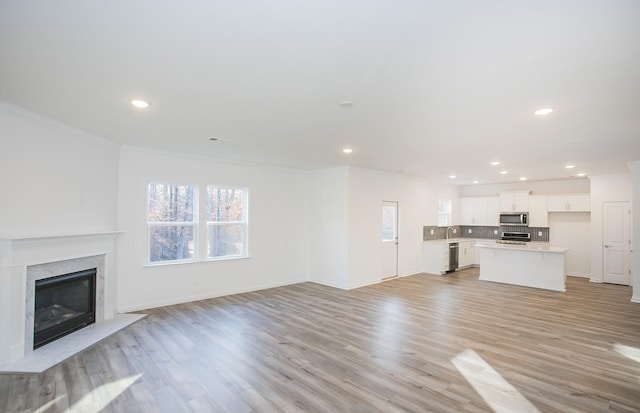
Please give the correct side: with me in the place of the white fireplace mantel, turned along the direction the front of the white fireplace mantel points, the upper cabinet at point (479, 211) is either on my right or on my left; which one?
on my left

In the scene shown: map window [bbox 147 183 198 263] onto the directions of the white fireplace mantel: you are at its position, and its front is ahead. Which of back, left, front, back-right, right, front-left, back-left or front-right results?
left

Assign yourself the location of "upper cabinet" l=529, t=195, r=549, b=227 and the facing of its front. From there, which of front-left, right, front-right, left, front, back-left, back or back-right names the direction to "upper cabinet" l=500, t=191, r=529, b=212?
right

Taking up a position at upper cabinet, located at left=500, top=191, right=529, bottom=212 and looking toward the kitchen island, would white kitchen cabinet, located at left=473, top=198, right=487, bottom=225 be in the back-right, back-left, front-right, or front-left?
back-right

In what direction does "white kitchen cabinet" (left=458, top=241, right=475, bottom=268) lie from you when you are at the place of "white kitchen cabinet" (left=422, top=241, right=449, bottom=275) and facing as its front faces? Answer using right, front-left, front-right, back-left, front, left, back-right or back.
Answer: left

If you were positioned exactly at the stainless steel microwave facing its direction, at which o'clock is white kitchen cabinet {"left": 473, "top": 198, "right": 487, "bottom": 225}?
The white kitchen cabinet is roughly at 4 o'clock from the stainless steel microwave.

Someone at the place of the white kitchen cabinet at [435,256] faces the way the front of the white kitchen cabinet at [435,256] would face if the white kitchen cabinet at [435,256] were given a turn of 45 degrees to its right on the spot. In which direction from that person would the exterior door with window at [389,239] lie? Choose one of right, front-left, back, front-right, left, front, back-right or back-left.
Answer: front-right

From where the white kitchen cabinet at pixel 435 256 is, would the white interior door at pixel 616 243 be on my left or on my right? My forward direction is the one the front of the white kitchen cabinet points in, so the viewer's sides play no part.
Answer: on my left

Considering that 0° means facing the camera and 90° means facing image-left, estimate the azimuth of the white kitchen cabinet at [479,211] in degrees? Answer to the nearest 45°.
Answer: approximately 0°

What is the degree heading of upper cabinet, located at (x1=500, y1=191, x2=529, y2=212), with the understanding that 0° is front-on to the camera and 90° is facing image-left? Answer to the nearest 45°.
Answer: approximately 0°

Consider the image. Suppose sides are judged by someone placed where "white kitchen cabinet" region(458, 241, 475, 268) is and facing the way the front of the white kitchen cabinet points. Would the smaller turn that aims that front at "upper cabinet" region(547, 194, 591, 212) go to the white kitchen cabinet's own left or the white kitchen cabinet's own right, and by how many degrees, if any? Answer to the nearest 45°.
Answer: approximately 45° to the white kitchen cabinet's own left
